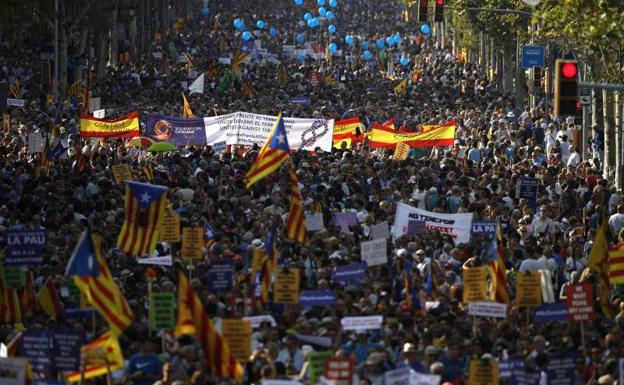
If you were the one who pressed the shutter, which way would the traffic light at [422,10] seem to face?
facing the viewer

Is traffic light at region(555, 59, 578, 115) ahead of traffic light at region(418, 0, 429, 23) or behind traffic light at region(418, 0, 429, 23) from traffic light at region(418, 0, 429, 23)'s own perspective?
ahead
